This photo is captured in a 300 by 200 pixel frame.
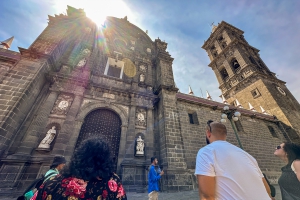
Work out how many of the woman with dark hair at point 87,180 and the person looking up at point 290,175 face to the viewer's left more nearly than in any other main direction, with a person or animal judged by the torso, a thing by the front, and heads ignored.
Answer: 1

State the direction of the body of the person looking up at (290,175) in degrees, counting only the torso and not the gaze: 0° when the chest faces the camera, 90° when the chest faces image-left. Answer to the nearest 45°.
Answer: approximately 90°

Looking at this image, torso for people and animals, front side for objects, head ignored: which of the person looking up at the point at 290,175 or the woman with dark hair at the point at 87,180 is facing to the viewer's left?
the person looking up

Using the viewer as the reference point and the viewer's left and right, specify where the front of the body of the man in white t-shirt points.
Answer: facing away from the viewer and to the left of the viewer

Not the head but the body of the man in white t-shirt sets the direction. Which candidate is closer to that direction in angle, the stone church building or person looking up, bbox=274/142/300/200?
the stone church building

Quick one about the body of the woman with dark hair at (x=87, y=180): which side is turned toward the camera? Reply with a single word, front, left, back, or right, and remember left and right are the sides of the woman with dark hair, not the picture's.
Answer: back

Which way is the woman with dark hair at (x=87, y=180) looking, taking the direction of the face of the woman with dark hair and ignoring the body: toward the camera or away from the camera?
away from the camera

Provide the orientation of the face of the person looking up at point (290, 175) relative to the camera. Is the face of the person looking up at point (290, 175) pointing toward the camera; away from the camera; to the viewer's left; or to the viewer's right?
to the viewer's left

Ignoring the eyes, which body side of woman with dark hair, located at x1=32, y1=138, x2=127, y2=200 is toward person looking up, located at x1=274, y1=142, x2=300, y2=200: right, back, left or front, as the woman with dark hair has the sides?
right

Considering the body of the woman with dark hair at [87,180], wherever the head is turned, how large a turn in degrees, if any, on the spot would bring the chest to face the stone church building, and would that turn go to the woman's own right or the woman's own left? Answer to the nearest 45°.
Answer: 0° — they already face it
